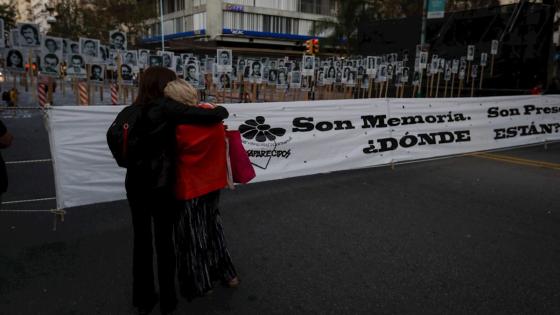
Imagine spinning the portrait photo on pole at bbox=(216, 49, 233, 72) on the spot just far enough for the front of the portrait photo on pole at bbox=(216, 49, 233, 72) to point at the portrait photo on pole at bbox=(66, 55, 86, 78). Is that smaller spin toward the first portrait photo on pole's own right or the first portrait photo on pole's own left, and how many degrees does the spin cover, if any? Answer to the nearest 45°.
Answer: approximately 90° to the first portrait photo on pole's own right

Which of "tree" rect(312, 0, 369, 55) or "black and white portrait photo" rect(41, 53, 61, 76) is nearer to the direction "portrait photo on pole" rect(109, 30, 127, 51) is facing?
the black and white portrait photo

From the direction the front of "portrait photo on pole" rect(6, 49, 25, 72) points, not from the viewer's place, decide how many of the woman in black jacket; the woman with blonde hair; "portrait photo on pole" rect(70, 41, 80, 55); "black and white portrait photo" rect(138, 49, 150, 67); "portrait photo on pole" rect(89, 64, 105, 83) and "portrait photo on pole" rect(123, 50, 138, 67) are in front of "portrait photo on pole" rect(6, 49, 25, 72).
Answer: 2

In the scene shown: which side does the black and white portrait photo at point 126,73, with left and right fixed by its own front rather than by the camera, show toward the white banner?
front

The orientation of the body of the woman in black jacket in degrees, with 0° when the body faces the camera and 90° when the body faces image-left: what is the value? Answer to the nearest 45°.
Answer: approximately 225°

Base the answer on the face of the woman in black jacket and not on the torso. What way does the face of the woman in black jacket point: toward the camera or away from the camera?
away from the camera

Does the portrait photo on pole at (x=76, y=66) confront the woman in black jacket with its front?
yes

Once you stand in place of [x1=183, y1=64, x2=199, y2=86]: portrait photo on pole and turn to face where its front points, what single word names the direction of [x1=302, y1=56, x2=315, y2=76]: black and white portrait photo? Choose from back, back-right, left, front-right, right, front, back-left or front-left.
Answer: left

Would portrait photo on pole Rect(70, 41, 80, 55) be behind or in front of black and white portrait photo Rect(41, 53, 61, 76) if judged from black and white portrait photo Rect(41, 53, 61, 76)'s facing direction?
behind

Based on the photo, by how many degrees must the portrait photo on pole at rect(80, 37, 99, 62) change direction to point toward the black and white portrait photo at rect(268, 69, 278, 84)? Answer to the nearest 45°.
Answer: approximately 90° to its left

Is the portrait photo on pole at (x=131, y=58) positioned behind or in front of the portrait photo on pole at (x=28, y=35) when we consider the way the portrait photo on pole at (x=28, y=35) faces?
behind

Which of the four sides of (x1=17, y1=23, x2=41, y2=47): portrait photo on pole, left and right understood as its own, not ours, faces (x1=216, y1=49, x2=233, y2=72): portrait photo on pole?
left
